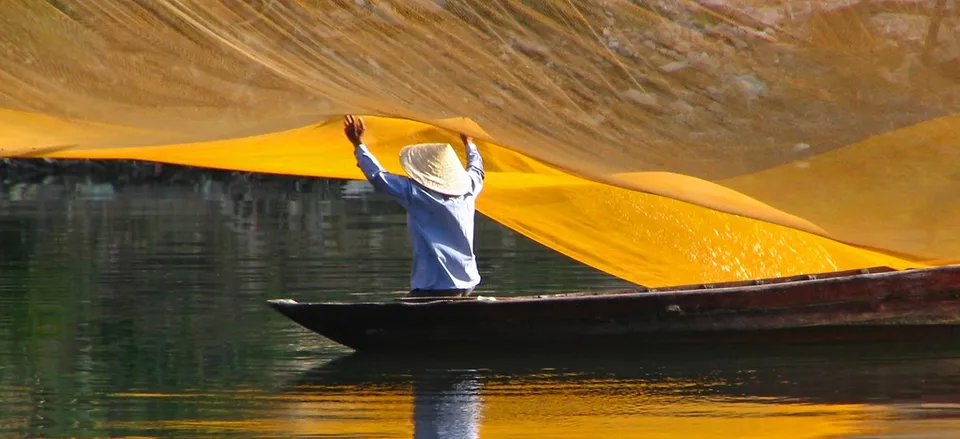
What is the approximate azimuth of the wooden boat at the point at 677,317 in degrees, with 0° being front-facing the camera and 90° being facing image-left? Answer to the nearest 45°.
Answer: approximately 90°

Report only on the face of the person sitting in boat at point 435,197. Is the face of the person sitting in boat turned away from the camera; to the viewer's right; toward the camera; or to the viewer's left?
away from the camera
